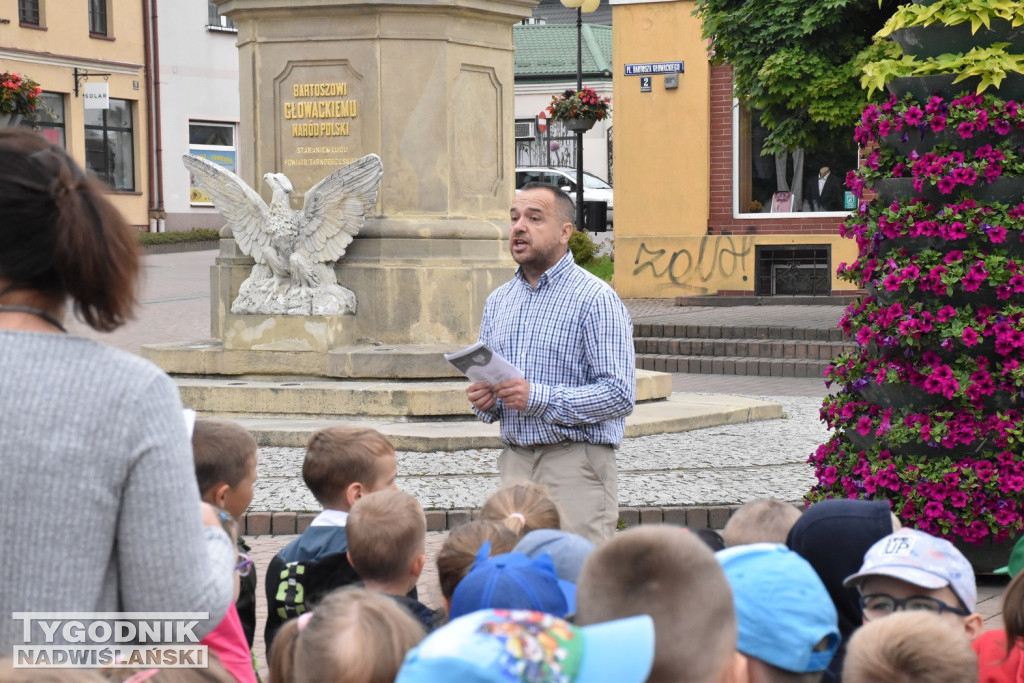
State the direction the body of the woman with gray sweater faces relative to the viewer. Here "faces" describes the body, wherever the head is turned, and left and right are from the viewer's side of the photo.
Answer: facing away from the viewer

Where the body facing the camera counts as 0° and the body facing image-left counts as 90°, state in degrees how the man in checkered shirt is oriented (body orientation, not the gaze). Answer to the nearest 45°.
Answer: approximately 45°

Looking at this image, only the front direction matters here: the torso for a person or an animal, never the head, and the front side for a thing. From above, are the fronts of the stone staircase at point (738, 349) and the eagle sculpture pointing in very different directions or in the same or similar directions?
same or similar directions

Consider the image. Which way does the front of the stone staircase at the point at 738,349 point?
toward the camera

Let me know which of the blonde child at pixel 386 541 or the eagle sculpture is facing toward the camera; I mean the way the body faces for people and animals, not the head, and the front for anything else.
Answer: the eagle sculpture

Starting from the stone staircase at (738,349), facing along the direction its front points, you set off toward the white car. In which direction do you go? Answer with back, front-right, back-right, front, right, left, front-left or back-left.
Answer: back

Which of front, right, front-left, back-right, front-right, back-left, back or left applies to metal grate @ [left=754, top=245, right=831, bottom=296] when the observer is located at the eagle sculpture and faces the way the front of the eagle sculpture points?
back-left

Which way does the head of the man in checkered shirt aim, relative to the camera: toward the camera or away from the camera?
toward the camera

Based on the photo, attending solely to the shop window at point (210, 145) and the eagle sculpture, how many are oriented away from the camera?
0

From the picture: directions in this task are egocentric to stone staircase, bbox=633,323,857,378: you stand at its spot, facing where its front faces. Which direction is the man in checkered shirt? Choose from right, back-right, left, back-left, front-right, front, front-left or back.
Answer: front

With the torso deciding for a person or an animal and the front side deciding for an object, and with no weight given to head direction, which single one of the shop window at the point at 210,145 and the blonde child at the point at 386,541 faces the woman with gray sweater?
the shop window

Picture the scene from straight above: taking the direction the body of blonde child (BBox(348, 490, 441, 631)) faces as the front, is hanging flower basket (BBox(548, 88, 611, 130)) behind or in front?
in front

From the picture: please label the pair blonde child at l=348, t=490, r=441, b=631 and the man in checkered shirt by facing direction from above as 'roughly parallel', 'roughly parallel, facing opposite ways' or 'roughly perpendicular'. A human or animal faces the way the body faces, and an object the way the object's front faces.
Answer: roughly parallel, facing opposite ways

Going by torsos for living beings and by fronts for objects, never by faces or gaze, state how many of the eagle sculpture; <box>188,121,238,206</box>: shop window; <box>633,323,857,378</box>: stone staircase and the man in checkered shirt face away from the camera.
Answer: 0

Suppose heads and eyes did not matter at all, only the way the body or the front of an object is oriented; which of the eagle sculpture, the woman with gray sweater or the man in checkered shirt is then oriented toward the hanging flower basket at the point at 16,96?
the woman with gray sweater

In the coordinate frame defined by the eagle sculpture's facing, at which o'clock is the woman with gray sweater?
The woman with gray sweater is roughly at 12 o'clock from the eagle sculpture.
